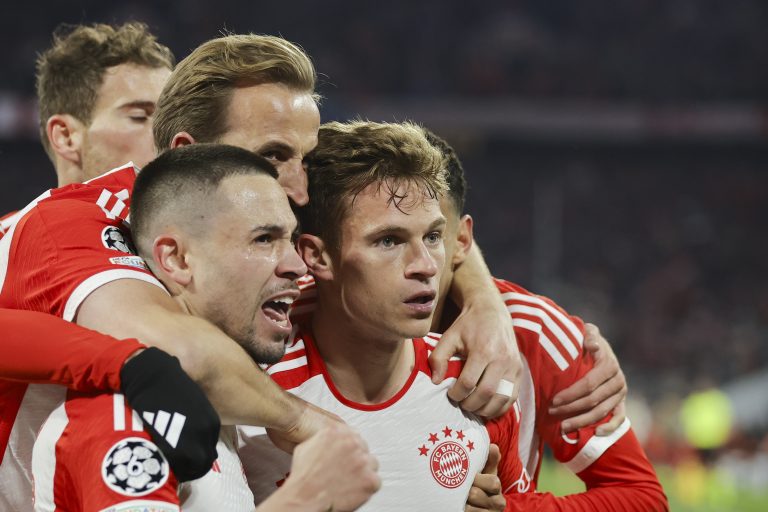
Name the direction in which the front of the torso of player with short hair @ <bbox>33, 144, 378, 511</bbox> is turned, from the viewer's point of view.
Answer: to the viewer's right

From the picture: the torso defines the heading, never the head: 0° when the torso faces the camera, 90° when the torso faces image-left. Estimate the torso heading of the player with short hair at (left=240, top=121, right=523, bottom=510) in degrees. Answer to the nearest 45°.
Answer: approximately 315°
